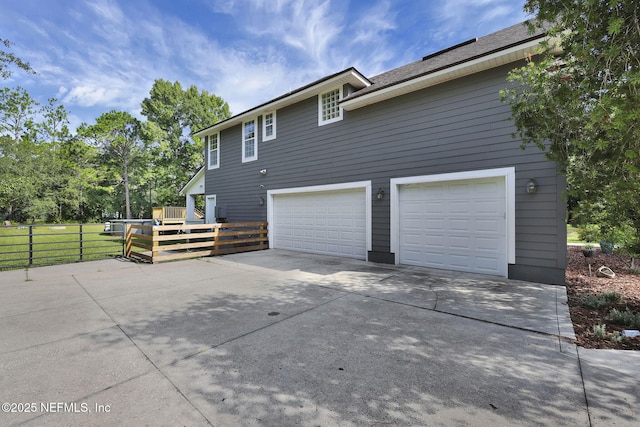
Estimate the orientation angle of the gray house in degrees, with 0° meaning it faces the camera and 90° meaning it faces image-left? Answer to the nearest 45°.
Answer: approximately 45°

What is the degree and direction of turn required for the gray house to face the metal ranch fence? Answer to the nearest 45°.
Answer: approximately 45° to its right

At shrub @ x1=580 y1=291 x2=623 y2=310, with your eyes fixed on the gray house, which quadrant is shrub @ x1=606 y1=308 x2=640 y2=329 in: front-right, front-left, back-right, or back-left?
back-left

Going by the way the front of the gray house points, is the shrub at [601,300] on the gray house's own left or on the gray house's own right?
on the gray house's own left

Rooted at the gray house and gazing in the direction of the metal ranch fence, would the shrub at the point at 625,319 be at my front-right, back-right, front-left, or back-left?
back-left

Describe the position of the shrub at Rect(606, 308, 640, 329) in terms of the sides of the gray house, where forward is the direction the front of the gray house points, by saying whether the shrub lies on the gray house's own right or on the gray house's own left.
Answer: on the gray house's own left

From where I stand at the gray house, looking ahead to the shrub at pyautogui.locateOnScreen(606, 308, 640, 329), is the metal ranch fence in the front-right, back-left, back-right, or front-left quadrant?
back-right
